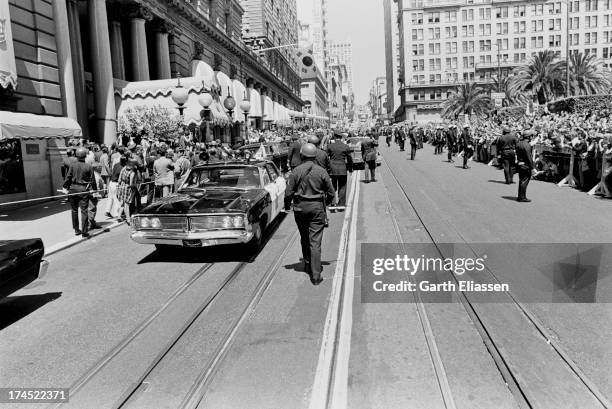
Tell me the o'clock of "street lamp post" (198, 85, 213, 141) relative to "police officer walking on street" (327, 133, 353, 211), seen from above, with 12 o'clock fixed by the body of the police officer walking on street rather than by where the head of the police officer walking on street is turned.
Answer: The street lamp post is roughly at 11 o'clock from the police officer walking on street.

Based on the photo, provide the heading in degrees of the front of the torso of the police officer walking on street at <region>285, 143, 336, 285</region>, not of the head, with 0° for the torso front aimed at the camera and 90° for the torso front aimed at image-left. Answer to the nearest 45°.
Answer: approximately 180°
